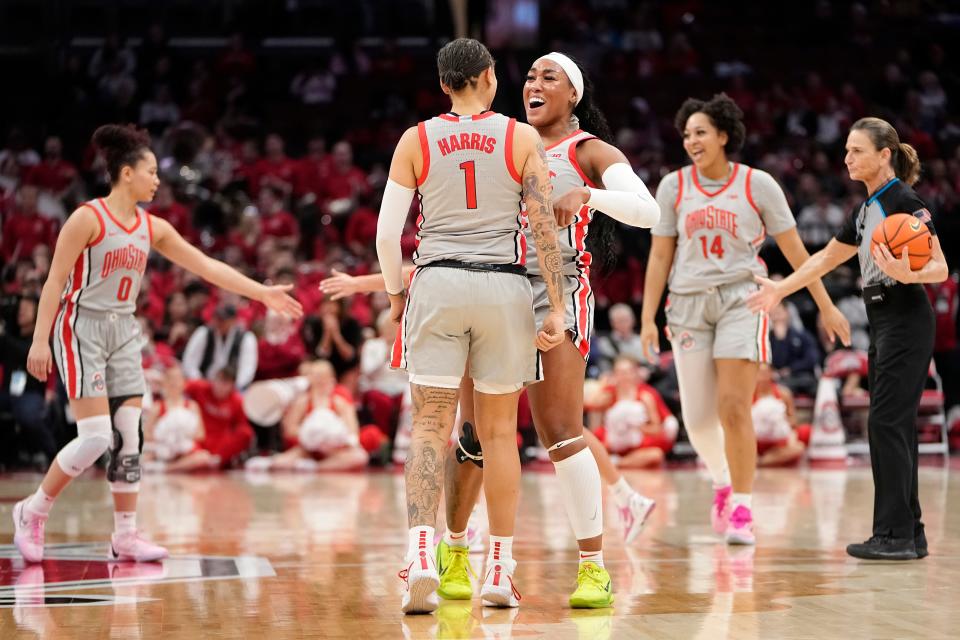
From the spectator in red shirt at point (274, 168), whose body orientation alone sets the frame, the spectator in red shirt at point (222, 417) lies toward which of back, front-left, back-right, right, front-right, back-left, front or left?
front

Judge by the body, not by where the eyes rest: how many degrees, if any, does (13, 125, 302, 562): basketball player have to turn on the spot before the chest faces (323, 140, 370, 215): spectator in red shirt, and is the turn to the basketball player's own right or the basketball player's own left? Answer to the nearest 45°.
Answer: approximately 135° to the basketball player's own left

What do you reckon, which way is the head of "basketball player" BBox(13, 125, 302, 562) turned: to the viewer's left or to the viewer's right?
to the viewer's right

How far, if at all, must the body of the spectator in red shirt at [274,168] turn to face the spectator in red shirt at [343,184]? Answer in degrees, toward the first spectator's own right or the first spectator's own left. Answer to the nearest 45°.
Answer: approximately 45° to the first spectator's own left

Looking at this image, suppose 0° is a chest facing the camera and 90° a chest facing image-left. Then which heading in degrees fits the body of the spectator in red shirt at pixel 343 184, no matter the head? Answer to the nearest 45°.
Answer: approximately 0°

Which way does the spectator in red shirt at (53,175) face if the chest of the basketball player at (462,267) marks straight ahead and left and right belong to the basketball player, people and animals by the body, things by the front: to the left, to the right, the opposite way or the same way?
the opposite way

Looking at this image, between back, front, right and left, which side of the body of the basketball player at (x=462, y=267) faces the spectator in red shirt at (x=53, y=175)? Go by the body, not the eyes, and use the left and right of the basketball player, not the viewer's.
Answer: front

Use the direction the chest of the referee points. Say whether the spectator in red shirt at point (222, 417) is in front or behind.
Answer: in front

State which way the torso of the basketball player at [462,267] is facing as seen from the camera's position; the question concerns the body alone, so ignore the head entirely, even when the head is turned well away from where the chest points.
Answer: away from the camera

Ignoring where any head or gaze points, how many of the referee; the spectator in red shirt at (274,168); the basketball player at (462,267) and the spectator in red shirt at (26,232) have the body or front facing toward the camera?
2

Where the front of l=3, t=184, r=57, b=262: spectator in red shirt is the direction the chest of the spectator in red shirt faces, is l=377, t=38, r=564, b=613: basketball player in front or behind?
in front

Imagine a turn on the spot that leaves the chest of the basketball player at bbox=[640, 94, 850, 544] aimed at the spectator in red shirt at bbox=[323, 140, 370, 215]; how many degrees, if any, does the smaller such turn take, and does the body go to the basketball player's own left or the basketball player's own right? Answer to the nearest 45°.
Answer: approximately 135° to the basketball player's own right

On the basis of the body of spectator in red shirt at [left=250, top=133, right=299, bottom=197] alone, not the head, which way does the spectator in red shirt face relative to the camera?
toward the camera

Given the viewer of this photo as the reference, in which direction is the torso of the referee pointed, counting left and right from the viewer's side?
facing to the left of the viewer

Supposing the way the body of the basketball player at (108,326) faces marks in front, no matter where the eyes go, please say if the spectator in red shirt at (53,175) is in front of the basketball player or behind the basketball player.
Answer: behind

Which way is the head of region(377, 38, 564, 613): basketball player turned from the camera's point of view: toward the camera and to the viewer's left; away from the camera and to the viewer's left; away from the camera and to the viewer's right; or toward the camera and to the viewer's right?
away from the camera and to the viewer's right

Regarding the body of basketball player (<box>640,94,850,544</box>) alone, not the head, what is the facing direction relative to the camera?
toward the camera

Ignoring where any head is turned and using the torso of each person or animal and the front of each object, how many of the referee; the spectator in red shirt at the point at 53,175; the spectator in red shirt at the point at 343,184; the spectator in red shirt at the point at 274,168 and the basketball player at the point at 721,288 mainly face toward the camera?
4

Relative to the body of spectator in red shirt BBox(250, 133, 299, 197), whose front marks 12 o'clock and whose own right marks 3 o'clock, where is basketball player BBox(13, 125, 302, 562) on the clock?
The basketball player is roughly at 12 o'clock from the spectator in red shirt.
